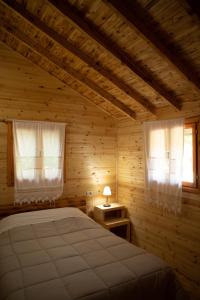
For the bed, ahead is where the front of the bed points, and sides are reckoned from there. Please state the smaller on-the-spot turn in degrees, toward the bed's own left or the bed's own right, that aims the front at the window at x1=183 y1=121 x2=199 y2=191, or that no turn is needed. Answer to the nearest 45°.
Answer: approximately 90° to the bed's own left

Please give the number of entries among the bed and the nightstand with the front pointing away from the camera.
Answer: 0

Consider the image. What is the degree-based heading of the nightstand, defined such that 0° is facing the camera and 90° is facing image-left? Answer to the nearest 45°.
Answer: approximately 315°

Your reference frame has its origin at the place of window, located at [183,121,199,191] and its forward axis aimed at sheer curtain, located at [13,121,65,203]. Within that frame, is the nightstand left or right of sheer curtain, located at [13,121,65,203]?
right

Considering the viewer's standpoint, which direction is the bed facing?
facing the viewer and to the right of the viewer

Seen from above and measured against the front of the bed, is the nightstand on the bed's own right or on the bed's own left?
on the bed's own left

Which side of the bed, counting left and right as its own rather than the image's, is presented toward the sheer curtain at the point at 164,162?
left

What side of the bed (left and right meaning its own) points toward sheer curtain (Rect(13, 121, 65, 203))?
back

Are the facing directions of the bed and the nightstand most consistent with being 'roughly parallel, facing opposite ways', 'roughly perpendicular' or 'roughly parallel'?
roughly parallel

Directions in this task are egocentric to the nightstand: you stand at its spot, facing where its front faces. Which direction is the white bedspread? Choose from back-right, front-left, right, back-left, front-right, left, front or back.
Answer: right
